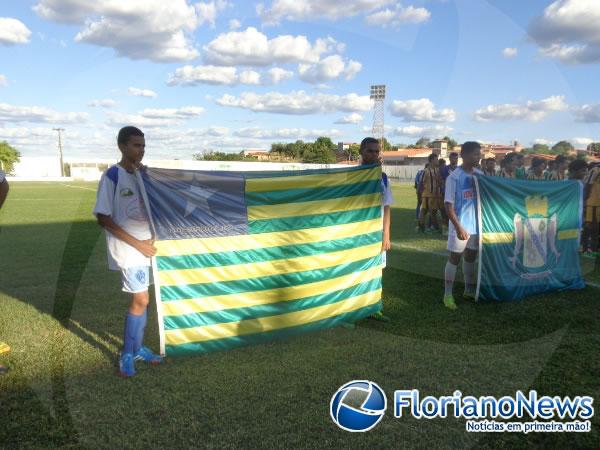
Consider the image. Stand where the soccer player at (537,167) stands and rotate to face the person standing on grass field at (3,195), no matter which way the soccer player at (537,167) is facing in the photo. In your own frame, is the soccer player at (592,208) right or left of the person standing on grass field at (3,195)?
left

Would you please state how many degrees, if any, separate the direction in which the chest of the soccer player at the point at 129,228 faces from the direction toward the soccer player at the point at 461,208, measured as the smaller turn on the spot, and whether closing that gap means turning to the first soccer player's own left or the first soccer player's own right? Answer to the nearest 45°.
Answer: approximately 45° to the first soccer player's own left

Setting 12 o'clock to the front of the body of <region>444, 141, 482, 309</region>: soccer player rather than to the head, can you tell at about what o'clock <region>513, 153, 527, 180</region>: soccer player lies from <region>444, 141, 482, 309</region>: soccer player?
<region>513, 153, 527, 180</region>: soccer player is roughly at 8 o'clock from <region>444, 141, 482, 309</region>: soccer player.

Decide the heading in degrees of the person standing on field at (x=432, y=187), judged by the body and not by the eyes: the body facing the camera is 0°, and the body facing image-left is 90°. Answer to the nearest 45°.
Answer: approximately 315°

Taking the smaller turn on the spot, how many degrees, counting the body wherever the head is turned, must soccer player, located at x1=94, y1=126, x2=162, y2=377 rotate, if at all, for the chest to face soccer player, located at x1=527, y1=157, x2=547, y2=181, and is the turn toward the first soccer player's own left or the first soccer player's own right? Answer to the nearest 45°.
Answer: approximately 90° to the first soccer player's own left

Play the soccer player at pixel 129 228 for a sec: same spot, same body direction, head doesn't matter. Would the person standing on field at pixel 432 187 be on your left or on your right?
on your left
